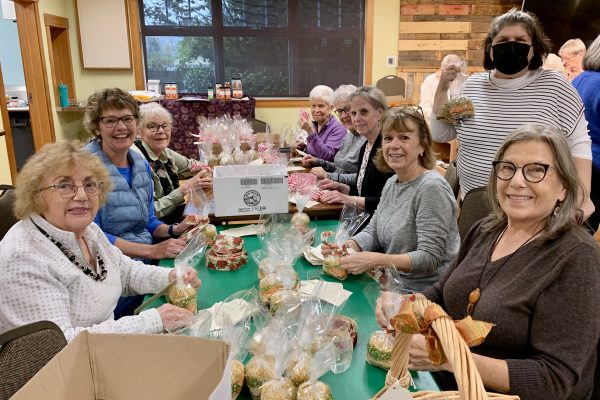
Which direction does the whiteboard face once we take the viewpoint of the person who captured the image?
facing the viewer

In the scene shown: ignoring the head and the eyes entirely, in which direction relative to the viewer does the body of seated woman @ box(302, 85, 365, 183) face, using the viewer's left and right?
facing the viewer and to the left of the viewer

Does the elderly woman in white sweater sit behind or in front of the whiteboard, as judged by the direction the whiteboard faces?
in front

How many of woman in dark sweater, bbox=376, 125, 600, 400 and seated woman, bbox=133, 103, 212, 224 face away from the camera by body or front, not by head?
0

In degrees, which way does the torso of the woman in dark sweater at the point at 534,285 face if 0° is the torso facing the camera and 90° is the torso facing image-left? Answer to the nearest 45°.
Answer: approximately 45°

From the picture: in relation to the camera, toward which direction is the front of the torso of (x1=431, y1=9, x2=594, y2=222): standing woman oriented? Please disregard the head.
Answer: toward the camera

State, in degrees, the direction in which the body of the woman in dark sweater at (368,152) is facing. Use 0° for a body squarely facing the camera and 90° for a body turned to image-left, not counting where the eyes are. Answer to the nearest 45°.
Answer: approximately 45°

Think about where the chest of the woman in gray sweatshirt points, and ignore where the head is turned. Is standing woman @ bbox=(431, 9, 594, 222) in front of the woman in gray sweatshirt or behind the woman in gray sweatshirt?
behind

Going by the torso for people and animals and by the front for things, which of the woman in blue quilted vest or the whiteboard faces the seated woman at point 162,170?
the whiteboard
